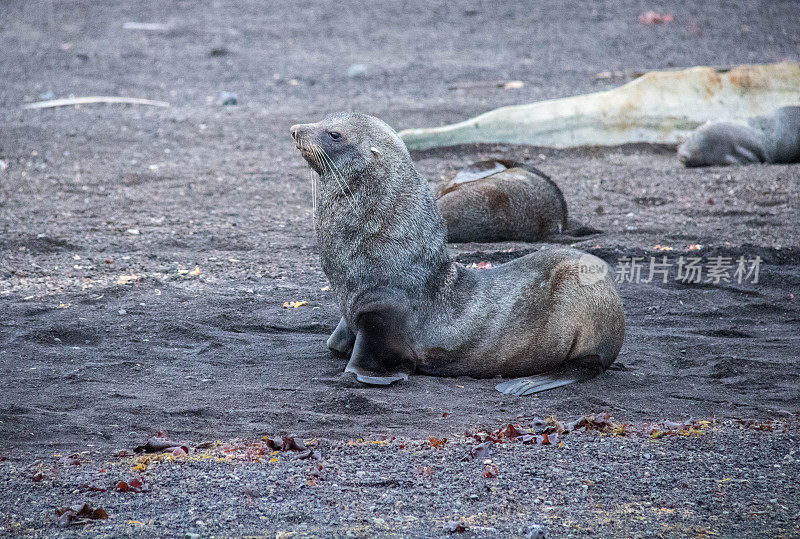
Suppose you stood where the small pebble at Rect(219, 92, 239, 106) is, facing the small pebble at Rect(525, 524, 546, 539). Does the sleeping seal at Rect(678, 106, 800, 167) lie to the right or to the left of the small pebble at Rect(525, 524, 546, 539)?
left

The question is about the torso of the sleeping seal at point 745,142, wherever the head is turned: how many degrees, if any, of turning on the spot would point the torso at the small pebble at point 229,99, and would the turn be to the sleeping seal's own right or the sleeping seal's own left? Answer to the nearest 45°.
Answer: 0° — it already faces it

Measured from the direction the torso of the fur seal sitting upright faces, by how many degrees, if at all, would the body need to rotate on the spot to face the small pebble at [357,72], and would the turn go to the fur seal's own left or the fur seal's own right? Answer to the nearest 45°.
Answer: approximately 90° to the fur seal's own right

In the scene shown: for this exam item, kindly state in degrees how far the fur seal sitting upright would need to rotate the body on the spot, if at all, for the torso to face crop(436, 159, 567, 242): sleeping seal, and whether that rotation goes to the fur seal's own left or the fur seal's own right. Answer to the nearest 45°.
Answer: approximately 90° to the fur seal's own right

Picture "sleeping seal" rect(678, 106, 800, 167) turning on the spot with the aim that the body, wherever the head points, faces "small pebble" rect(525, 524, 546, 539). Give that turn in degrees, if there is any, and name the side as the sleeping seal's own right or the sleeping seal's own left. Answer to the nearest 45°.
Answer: approximately 90° to the sleeping seal's own left

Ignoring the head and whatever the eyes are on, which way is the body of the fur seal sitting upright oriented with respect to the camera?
to the viewer's left

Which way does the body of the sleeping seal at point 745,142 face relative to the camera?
to the viewer's left

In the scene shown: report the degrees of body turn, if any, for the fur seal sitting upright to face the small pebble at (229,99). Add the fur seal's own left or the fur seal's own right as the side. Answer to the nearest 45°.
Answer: approximately 90° to the fur seal's own right
